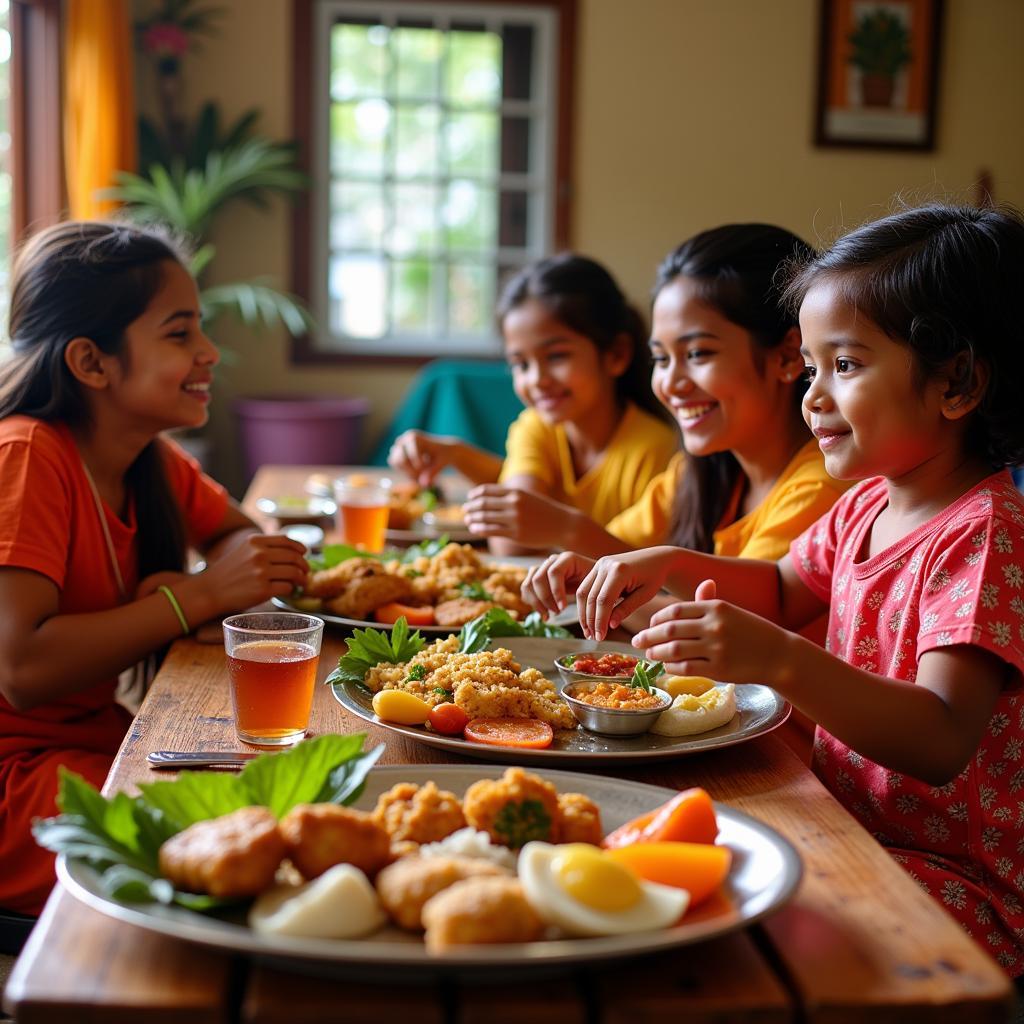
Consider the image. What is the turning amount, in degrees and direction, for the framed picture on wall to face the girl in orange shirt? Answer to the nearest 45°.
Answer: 0° — it already faces them

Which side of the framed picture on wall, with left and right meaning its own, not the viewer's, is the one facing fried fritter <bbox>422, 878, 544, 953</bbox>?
front

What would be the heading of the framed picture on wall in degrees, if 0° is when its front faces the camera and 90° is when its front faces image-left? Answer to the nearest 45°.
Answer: approximately 0°

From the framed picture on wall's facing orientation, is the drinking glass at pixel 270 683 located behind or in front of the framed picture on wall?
in front

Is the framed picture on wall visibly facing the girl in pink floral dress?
yes

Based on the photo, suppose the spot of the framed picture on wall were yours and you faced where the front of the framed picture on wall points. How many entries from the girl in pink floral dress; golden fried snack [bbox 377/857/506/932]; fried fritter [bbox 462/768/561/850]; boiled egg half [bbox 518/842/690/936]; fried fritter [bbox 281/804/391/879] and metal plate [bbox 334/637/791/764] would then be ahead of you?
6

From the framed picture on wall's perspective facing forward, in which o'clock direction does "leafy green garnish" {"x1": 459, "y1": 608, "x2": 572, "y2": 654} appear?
The leafy green garnish is roughly at 12 o'clock from the framed picture on wall.

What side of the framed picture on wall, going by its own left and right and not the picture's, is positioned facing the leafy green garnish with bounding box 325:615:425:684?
front

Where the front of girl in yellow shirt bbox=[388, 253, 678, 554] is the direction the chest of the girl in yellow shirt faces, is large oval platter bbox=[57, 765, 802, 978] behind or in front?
in front

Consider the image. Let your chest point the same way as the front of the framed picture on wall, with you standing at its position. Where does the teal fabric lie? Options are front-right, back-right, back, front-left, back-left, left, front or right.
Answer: front-right

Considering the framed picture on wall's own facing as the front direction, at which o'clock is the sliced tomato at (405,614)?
The sliced tomato is roughly at 12 o'clock from the framed picture on wall.

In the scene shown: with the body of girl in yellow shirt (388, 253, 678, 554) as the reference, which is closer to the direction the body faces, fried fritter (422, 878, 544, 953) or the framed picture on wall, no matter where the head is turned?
the fried fritter

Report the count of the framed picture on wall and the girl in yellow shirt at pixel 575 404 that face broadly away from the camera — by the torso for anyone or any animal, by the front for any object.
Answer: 0

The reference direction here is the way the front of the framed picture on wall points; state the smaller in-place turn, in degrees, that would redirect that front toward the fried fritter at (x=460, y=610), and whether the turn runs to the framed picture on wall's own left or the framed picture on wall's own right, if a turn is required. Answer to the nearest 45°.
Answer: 0° — it already faces it

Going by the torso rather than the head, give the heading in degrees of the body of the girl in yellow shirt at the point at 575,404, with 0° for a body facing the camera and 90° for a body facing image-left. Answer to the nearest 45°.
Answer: approximately 45°

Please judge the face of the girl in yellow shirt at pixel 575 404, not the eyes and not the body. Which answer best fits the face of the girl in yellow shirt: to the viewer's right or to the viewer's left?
to the viewer's left

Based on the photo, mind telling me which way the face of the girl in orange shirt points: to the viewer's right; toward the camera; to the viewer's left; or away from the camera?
to the viewer's right

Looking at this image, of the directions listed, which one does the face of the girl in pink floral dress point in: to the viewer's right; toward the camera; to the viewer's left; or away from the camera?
to the viewer's left
